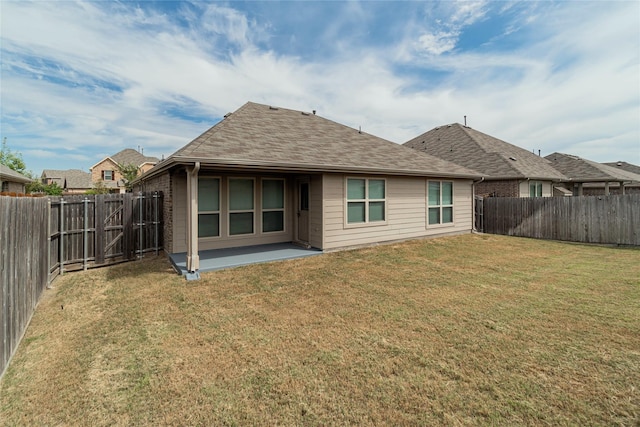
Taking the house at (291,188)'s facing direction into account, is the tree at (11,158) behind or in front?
in front

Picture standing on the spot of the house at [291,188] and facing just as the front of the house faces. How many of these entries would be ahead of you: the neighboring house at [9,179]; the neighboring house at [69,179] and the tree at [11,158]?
3

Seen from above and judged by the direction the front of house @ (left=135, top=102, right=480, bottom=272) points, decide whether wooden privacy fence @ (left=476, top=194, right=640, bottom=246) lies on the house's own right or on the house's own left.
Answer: on the house's own right

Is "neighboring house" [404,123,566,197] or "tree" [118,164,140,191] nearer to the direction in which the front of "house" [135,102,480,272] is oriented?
the tree

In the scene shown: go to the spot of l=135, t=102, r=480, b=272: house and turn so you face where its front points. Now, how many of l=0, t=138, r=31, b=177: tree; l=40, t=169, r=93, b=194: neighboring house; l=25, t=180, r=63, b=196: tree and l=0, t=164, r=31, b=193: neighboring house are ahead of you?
4

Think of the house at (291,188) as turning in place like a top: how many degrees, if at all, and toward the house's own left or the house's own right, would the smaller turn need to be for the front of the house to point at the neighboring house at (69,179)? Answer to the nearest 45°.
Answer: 0° — it already faces it

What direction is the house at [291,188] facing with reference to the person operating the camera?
facing away from the viewer and to the left of the viewer

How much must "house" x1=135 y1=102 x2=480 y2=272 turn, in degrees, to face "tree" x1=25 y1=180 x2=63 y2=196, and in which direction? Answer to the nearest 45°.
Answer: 0° — it already faces it

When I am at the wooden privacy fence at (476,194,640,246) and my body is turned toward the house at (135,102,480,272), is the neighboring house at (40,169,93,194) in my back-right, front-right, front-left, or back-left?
front-right

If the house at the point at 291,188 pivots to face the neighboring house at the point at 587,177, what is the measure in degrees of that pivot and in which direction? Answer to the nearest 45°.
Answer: approximately 90° to its right

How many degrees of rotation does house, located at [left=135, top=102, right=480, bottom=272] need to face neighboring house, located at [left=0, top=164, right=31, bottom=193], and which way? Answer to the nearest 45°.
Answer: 0° — it already faces it

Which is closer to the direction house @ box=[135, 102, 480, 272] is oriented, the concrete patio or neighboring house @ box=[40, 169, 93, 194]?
the neighboring house
